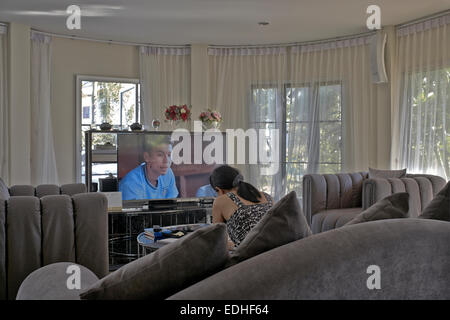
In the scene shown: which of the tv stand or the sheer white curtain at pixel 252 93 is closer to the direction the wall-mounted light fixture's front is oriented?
the tv stand

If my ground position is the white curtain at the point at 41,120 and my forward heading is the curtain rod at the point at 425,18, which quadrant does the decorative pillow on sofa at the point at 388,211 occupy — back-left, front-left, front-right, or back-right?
front-right

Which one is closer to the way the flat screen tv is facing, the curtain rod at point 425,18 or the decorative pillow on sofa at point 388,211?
the decorative pillow on sofa

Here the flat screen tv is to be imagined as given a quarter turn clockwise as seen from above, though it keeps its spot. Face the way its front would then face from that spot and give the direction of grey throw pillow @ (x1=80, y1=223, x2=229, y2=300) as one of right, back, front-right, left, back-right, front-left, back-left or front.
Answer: left

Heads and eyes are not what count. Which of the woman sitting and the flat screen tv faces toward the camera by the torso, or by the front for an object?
the flat screen tv

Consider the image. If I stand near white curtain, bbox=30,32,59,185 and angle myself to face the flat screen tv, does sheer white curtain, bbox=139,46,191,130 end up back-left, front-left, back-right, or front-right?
front-left

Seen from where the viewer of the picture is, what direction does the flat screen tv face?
facing the viewer

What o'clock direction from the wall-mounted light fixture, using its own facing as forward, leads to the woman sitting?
The woman sitting is roughly at 11 o'clock from the wall-mounted light fixture.

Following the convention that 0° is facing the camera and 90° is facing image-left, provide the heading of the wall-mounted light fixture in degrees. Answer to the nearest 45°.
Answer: approximately 45°

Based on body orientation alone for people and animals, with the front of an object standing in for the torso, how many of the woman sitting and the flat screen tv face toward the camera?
1

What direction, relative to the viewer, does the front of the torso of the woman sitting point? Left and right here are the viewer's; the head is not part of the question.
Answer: facing away from the viewer and to the left of the viewer

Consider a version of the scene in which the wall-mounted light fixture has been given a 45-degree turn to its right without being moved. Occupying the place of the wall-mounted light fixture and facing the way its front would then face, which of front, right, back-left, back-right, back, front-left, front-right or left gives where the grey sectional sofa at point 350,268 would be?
left

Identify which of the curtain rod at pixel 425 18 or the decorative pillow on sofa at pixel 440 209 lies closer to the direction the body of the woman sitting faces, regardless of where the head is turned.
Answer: the curtain rod

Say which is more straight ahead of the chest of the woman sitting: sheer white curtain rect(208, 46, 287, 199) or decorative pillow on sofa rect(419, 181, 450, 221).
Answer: the sheer white curtain

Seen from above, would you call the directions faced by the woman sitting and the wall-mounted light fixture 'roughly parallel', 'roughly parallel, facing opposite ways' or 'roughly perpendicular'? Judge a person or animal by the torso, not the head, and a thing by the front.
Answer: roughly perpendicular
